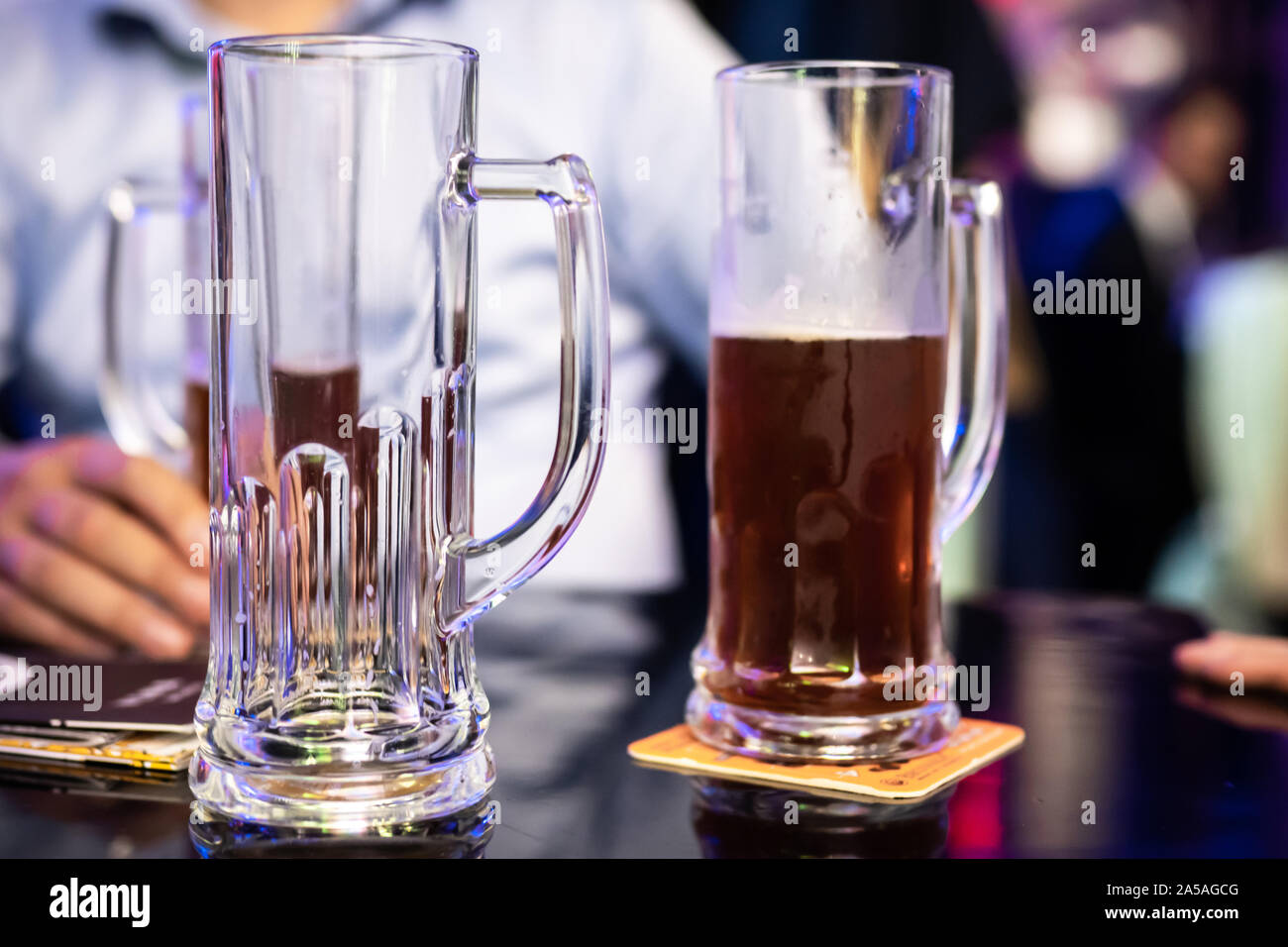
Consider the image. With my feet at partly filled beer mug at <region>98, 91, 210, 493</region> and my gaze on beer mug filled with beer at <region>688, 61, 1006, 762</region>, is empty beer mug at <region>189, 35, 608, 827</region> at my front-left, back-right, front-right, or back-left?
front-right

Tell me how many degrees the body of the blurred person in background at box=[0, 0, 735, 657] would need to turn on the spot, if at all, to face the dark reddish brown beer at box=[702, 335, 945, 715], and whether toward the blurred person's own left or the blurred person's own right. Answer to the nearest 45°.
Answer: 0° — they already face it

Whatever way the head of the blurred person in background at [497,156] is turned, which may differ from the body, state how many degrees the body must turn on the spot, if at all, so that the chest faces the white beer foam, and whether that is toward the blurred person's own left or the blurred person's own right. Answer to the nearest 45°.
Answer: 0° — they already face it

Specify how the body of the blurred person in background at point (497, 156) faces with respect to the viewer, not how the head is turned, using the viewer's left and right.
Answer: facing the viewer

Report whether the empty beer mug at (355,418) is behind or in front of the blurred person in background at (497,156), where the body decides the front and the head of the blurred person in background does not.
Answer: in front

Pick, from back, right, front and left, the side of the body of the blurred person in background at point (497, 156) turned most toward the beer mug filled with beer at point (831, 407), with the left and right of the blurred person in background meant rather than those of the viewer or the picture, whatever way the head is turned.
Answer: front

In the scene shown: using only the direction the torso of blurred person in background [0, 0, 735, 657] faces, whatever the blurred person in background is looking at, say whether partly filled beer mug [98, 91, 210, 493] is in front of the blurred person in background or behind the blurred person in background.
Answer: in front

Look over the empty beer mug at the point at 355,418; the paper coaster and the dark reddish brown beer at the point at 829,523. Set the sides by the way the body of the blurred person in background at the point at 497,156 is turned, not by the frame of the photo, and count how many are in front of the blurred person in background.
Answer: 3

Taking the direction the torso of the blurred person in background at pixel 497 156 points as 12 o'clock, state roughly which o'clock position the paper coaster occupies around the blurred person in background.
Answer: The paper coaster is roughly at 12 o'clock from the blurred person in background.
